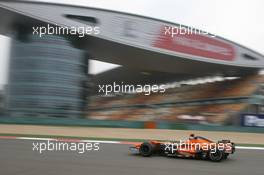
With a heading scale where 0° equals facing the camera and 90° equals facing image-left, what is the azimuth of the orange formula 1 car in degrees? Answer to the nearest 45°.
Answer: approximately 90°

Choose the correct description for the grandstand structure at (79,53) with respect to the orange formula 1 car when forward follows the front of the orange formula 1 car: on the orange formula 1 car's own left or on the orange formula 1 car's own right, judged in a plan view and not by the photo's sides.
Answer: on the orange formula 1 car's own right

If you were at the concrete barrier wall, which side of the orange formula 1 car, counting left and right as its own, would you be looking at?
right
